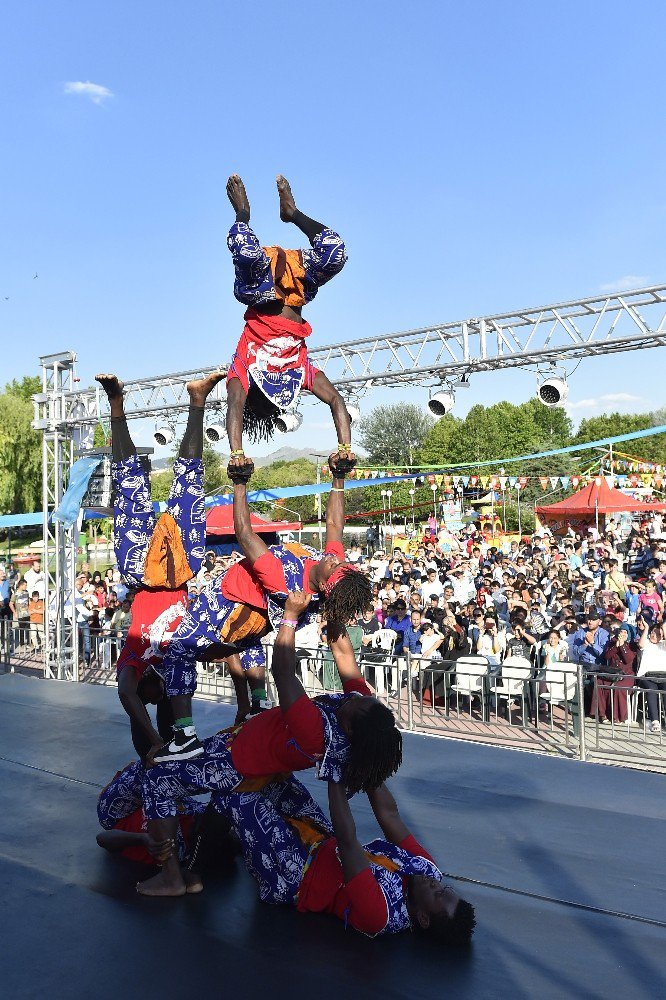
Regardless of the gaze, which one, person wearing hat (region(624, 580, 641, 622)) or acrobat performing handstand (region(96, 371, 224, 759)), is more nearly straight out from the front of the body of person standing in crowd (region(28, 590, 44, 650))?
the acrobat performing handstand

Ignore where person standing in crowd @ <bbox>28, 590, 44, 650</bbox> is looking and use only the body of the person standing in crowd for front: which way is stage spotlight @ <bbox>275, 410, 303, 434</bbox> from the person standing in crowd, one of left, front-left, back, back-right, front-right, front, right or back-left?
front

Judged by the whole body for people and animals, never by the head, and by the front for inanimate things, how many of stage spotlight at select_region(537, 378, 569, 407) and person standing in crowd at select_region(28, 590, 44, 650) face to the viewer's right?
0

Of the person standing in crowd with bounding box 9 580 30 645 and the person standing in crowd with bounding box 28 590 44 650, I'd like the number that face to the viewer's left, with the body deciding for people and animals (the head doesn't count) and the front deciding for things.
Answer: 0

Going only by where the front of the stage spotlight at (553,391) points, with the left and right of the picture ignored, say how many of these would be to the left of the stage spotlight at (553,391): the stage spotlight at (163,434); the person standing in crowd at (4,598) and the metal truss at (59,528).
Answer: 0

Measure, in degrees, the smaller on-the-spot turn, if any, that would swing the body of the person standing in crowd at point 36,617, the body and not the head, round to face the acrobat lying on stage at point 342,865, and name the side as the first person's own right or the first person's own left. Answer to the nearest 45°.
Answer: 0° — they already face them

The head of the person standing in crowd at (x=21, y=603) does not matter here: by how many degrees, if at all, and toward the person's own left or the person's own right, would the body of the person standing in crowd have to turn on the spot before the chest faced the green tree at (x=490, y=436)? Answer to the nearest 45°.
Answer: approximately 90° to the person's own left

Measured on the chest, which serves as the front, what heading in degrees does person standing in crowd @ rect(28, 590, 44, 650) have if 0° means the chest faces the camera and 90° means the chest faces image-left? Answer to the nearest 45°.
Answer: approximately 0°

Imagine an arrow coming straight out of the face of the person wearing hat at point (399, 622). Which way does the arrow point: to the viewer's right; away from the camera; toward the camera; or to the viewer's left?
toward the camera

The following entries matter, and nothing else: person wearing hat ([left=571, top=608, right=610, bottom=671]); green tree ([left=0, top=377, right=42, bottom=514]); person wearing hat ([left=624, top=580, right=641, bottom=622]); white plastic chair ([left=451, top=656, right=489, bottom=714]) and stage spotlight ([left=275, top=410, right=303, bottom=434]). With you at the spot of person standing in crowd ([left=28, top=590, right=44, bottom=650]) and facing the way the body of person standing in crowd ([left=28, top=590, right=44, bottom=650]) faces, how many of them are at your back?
1

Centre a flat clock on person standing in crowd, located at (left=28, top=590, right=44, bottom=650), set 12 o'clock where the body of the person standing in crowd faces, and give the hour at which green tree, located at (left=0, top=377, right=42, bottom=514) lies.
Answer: The green tree is roughly at 6 o'clock from the person standing in crowd.

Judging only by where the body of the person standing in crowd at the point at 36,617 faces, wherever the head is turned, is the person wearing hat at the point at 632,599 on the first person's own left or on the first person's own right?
on the first person's own left
